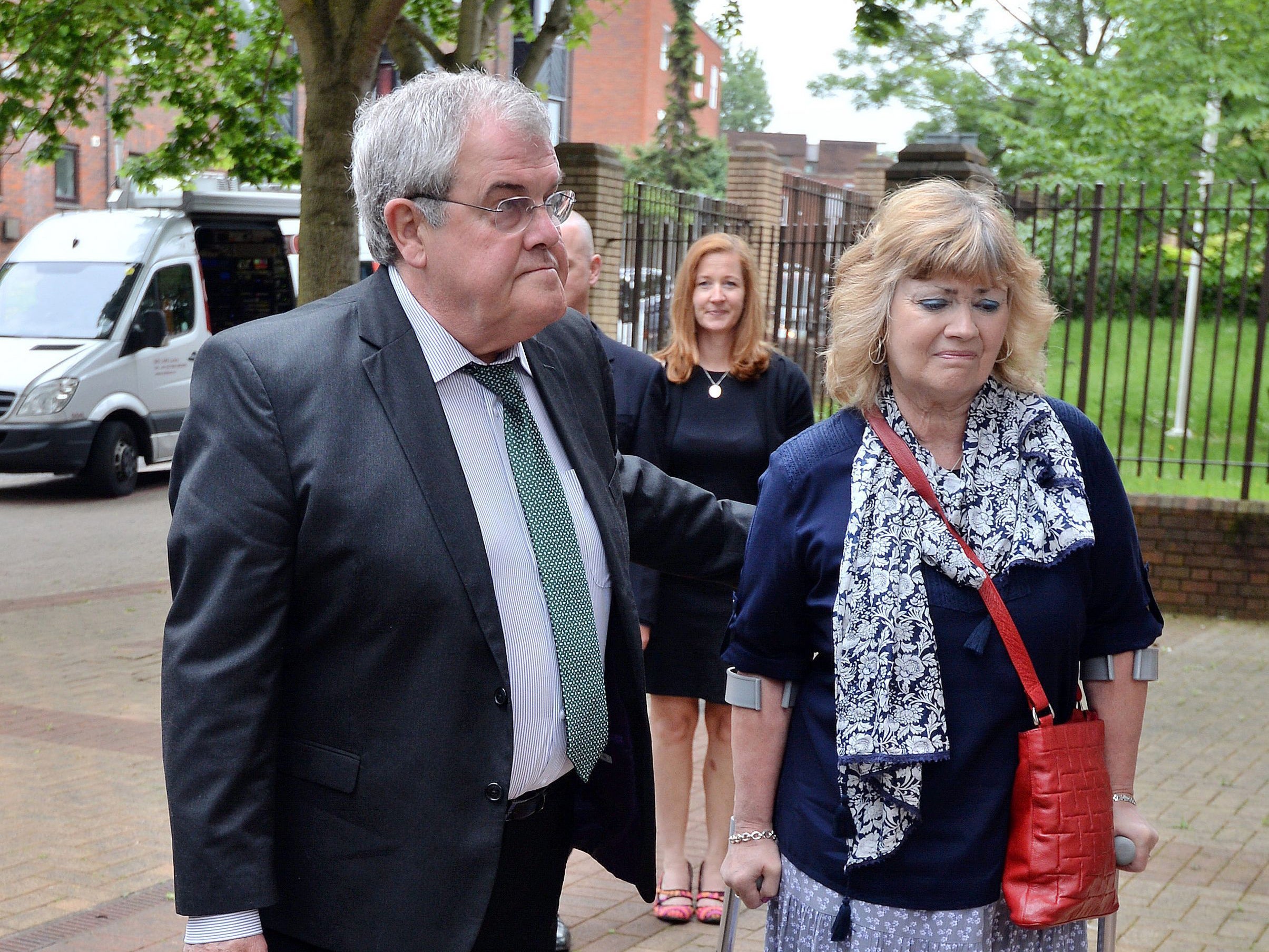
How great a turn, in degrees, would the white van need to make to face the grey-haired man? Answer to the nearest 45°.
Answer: approximately 45° to its left

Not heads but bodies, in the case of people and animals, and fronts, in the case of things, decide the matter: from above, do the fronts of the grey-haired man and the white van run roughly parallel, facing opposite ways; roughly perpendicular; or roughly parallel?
roughly perpendicular

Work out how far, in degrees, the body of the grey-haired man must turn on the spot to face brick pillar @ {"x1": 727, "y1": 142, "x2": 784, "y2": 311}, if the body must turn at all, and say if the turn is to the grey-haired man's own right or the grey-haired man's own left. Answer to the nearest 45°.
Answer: approximately 135° to the grey-haired man's own left

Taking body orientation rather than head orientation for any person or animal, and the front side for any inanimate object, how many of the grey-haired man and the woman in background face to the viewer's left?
0

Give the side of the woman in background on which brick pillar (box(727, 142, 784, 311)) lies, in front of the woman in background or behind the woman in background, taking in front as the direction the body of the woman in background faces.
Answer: behind

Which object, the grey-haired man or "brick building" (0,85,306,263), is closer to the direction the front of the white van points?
the grey-haired man

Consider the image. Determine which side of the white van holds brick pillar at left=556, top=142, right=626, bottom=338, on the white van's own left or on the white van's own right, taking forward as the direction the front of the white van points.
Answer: on the white van's own left

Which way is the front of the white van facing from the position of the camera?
facing the viewer and to the left of the viewer

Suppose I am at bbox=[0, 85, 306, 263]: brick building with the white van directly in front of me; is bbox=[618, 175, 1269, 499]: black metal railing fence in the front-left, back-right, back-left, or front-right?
front-left

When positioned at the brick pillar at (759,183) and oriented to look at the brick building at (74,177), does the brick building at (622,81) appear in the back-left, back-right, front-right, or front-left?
front-right

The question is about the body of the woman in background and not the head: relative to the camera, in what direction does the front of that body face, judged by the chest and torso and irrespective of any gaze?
toward the camera

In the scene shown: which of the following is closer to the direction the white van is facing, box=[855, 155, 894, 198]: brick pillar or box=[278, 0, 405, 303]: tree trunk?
the tree trunk

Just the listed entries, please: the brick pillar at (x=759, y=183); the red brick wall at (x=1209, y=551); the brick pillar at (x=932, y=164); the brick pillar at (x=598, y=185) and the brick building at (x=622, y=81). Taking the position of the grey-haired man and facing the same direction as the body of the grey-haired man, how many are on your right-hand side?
0

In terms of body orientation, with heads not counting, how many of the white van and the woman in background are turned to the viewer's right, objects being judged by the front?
0

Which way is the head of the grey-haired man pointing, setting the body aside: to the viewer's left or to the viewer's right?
to the viewer's right

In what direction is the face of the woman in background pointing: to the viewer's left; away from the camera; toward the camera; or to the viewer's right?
toward the camera

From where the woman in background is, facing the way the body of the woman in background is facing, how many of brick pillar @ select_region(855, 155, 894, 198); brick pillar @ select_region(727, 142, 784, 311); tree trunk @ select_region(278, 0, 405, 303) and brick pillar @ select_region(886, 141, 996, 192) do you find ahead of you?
0
